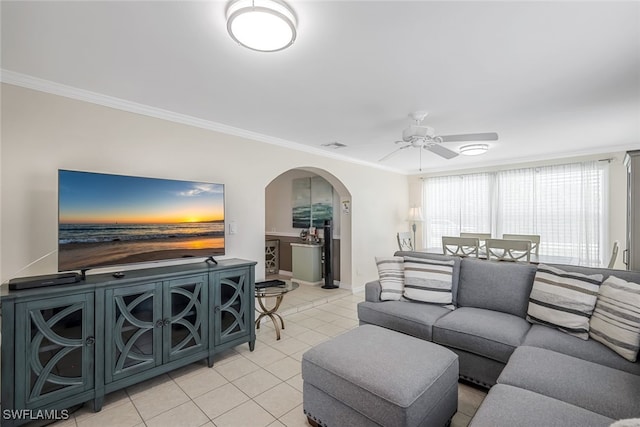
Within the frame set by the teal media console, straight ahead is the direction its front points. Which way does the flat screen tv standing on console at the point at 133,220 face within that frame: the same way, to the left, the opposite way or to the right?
the same way

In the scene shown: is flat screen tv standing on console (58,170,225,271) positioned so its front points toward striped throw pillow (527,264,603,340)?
yes

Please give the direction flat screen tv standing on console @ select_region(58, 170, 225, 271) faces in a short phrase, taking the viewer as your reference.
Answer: facing the viewer and to the right of the viewer

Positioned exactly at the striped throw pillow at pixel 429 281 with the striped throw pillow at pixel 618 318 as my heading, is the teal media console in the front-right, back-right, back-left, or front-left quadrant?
back-right

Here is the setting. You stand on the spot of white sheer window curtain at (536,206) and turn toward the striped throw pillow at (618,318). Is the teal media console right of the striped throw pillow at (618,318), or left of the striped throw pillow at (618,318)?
right

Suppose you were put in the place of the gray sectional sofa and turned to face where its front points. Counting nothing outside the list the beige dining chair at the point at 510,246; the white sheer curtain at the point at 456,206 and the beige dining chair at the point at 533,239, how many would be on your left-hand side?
0

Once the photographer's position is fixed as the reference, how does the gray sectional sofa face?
facing the viewer and to the left of the viewer

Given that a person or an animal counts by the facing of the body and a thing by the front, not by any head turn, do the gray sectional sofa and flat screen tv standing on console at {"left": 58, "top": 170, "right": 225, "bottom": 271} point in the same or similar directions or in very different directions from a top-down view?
very different directions

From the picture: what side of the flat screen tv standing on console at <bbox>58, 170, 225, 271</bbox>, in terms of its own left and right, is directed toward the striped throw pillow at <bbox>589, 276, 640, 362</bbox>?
front
